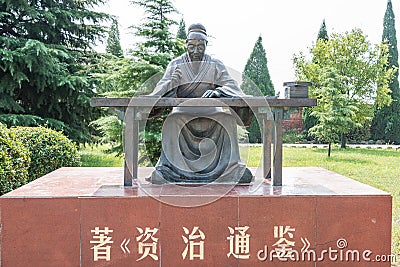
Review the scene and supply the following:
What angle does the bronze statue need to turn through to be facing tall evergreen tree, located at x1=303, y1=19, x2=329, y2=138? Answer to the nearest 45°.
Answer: approximately 180°

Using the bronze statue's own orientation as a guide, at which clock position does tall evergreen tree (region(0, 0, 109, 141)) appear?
The tall evergreen tree is roughly at 5 o'clock from the bronze statue.

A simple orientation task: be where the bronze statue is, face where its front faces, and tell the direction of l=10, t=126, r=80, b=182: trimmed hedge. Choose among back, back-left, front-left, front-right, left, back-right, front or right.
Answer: back-right

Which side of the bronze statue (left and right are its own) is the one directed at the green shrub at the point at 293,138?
back

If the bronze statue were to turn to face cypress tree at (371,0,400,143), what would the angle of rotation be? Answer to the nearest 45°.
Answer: approximately 135° to its left

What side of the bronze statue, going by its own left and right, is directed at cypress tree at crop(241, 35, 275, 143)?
back

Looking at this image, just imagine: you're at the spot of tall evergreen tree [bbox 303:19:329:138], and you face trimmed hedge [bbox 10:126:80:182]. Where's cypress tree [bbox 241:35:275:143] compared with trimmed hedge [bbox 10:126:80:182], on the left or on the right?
right

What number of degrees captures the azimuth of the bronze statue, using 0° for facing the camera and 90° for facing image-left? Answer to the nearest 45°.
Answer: approximately 0°
